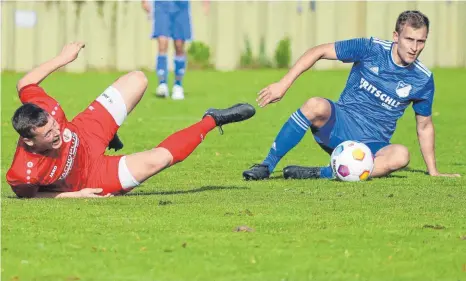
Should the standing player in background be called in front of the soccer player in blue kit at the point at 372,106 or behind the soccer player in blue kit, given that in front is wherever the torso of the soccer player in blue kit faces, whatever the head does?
behind

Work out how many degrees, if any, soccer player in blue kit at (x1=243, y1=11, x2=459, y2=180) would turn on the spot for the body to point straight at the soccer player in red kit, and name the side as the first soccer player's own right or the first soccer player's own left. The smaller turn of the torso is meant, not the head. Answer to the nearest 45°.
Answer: approximately 45° to the first soccer player's own right

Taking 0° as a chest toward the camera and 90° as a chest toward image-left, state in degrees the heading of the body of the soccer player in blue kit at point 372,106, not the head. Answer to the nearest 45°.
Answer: approximately 0°

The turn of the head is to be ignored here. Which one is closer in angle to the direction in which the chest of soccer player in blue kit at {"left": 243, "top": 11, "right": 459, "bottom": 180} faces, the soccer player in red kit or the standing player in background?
the soccer player in red kit
